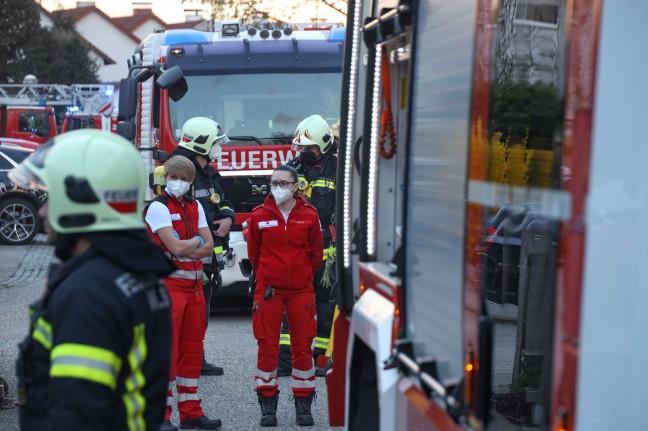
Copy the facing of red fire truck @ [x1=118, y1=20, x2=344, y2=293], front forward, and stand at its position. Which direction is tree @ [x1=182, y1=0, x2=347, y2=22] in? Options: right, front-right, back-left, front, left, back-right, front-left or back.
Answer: back

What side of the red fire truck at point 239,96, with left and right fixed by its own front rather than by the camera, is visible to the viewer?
front

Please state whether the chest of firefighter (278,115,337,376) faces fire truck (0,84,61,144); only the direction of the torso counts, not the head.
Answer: no

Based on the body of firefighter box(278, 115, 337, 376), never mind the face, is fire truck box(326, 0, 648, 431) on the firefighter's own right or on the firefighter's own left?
on the firefighter's own left

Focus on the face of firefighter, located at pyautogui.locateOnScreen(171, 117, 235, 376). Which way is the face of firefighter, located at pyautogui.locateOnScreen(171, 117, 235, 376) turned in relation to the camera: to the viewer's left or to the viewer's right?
to the viewer's right

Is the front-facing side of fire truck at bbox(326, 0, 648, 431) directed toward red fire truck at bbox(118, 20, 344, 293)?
no

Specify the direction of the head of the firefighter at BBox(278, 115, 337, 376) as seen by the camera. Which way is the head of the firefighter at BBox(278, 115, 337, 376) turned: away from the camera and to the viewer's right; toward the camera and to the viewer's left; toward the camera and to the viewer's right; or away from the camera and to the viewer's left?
toward the camera and to the viewer's left

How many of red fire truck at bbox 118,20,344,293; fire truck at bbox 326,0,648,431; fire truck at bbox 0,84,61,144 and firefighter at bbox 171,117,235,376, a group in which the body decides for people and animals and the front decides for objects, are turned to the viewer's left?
0
